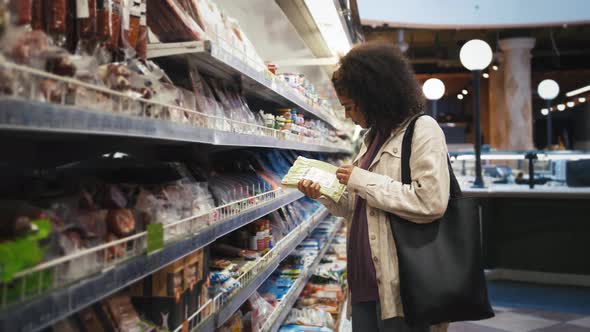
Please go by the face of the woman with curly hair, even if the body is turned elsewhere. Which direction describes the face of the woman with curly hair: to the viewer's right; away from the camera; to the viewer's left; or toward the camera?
to the viewer's left

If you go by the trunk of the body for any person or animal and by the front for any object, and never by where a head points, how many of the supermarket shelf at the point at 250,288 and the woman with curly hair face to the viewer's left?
1

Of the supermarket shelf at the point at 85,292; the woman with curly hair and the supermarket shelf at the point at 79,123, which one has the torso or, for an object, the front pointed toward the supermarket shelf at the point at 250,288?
the woman with curly hair

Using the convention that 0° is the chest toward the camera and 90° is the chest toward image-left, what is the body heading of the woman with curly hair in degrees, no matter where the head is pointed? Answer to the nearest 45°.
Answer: approximately 90°

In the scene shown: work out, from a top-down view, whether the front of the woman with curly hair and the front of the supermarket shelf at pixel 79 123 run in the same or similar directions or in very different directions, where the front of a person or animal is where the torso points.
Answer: very different directions

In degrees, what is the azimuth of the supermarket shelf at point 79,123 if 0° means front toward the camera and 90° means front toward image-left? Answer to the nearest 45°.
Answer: approximately 315°

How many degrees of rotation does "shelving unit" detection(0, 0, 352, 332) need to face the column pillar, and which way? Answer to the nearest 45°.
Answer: approximately 90° to its left

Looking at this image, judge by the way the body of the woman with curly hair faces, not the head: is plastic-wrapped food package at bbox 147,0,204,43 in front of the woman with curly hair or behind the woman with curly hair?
in front

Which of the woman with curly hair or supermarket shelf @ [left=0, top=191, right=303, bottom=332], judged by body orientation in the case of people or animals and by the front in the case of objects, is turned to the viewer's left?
the woman with curly hair

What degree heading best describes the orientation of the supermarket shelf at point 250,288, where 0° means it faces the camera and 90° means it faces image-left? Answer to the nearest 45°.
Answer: approximately 315°
